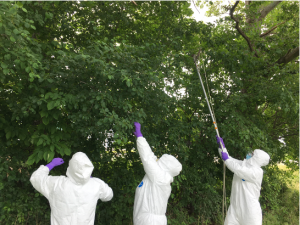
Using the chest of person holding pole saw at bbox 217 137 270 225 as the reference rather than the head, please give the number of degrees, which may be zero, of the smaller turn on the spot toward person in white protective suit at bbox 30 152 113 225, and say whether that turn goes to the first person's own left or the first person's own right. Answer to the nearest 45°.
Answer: approximately 45° to the first person's own left

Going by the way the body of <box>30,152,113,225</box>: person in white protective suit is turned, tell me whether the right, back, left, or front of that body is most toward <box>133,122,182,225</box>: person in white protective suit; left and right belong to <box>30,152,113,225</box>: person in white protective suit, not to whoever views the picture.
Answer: right

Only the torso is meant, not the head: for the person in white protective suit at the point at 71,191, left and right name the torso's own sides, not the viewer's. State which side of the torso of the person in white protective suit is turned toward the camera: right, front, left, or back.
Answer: back

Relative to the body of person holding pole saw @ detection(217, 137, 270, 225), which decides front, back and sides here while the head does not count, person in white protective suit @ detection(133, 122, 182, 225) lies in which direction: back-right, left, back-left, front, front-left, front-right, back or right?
front-left

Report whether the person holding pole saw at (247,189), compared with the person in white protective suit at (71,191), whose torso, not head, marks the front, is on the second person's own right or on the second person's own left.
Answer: on the second person's own right
